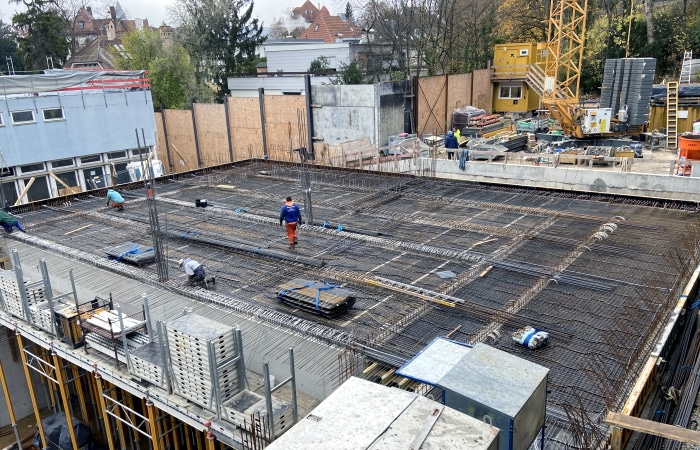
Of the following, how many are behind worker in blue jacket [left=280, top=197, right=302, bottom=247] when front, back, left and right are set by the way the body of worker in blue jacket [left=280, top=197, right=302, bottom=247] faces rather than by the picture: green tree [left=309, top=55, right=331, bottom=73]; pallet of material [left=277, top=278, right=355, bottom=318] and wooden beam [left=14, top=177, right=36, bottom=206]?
1

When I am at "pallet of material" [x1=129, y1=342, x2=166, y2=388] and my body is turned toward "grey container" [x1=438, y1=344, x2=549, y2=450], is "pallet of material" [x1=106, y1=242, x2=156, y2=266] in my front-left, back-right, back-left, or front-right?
back-left

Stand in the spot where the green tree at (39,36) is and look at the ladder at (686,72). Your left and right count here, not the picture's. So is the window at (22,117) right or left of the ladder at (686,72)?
right
